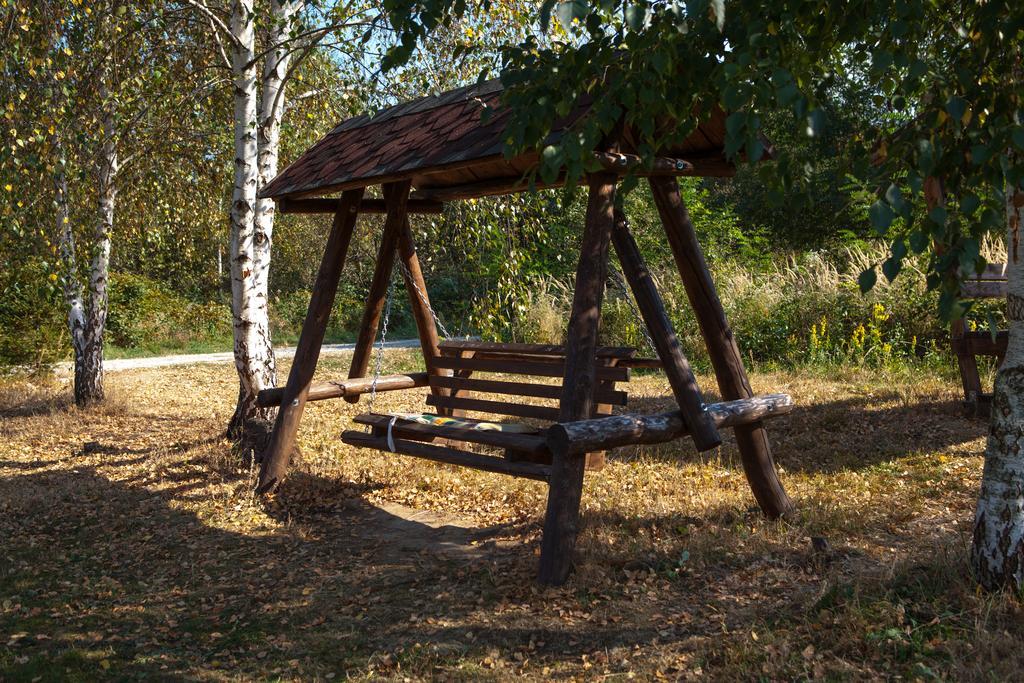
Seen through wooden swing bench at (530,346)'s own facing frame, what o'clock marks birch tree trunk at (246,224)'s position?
The birch tree trunk is roughly at 3 o'clock from the wooden swing bench.

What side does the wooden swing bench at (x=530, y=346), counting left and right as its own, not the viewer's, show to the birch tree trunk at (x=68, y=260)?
right

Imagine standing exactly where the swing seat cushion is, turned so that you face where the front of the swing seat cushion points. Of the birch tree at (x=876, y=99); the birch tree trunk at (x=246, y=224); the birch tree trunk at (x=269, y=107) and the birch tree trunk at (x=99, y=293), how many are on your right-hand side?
3

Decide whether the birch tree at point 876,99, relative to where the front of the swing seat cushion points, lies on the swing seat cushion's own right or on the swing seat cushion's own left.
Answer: on the swing seat cushion's own left

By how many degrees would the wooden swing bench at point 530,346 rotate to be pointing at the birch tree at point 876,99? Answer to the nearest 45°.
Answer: approximately 90° to its left

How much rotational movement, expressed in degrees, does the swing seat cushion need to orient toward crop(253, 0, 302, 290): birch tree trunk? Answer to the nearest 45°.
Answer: approximately 90° to its right

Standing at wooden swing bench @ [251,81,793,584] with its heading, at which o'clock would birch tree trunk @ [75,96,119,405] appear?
The birch tree trunk is roughly at 3 o'clock from the wooden swing bench.

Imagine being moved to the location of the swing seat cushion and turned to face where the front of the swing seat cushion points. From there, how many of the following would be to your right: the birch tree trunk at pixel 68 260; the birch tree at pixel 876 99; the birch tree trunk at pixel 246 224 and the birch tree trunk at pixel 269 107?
3

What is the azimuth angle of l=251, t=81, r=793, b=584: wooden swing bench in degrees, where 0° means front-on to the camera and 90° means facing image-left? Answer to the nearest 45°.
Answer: approximately 45°

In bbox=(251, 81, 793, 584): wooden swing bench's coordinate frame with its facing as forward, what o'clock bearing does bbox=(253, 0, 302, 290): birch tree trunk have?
The birch tree trunk is roughly at 3 o'clock from the wooden swing bench.

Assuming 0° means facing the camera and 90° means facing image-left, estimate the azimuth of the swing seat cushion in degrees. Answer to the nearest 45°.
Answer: approximately 45°
